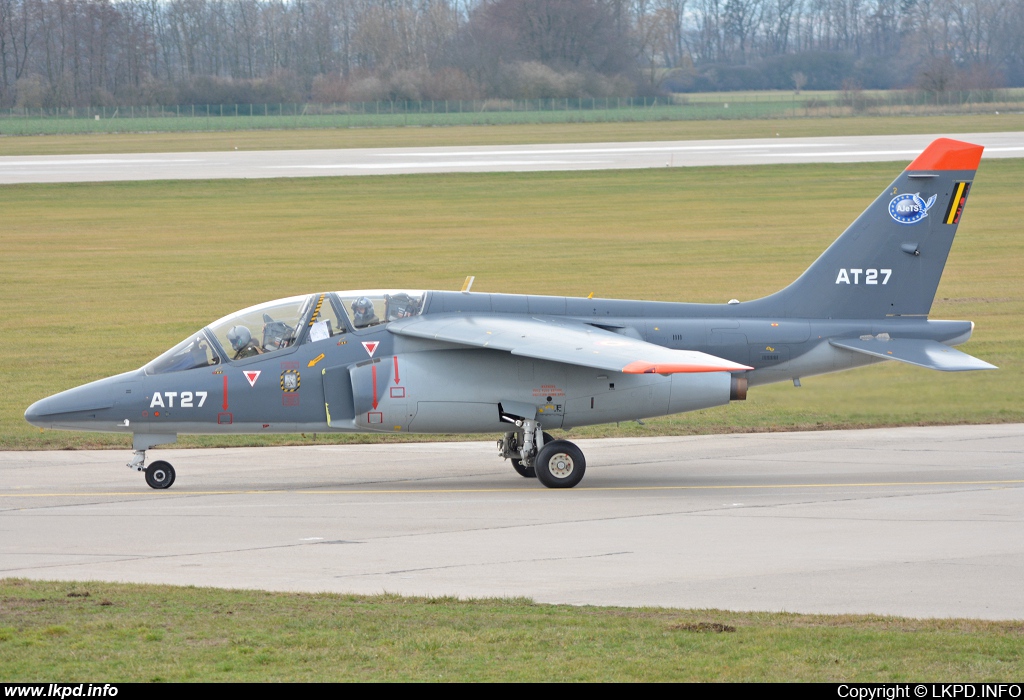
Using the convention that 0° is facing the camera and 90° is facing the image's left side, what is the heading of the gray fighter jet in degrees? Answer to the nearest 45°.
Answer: approximately 90°

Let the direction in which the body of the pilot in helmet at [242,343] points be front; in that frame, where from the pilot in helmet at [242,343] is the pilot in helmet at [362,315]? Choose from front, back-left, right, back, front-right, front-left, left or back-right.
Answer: back

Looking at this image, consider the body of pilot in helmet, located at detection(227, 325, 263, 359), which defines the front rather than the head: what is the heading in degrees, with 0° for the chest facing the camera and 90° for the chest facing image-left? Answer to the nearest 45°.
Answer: approximately 90°
